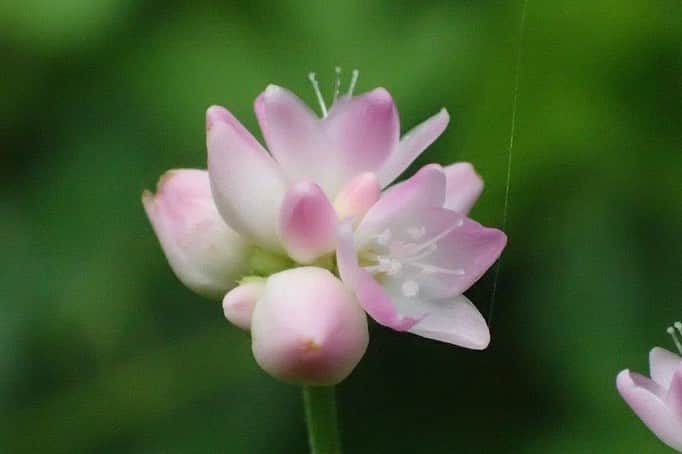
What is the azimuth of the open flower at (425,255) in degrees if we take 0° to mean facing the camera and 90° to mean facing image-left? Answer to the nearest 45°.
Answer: approximately 315°
